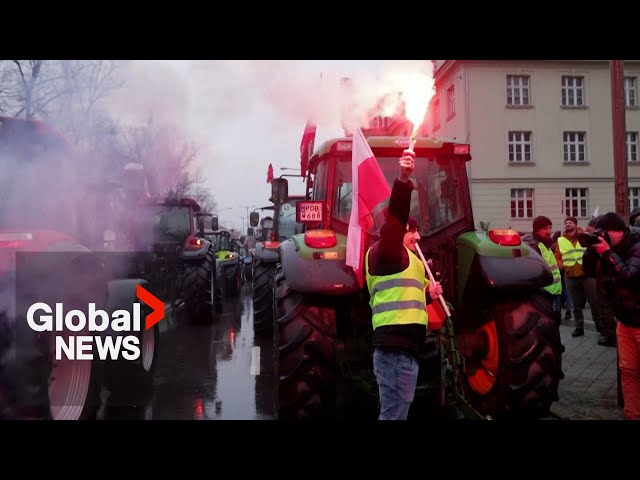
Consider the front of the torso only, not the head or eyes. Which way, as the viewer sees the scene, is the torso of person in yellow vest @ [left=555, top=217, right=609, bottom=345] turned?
toward the camera

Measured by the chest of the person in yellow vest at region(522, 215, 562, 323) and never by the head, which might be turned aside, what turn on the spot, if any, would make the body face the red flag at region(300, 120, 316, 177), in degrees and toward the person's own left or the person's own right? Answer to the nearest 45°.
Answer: approximately 90° to the person's own right

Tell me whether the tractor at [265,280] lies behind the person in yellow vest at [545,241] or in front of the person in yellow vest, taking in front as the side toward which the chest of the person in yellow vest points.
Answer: behind

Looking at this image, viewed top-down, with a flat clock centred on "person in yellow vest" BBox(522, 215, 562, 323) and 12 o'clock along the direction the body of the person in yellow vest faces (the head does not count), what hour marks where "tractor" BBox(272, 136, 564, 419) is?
The tractor is roughly at 2 o'clock from the person in yellow vest.

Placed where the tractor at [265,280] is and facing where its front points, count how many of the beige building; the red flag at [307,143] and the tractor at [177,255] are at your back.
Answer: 1
